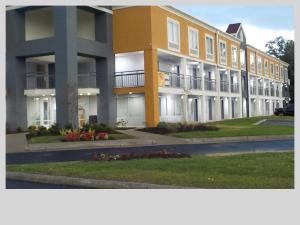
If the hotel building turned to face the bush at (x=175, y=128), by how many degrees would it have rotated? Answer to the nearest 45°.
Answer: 0° — it already faces it

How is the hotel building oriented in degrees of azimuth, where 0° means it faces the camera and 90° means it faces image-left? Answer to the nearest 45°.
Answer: approximately 315°
